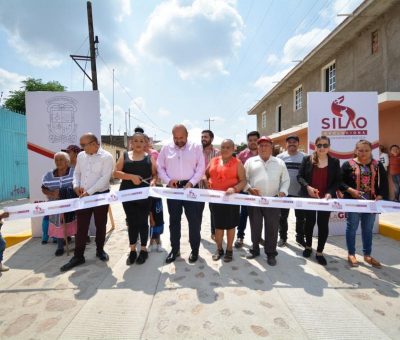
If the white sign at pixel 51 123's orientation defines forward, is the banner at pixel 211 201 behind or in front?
in front

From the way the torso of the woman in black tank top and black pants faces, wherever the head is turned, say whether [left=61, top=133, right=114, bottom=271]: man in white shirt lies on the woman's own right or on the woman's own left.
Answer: on the woman's own right

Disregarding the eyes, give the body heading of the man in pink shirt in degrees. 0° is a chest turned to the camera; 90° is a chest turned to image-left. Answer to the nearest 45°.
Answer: approximately 0°

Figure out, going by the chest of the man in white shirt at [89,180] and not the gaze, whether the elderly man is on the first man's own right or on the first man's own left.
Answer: on the first man's own left

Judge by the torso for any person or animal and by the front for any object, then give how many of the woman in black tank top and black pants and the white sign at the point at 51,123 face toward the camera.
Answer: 2

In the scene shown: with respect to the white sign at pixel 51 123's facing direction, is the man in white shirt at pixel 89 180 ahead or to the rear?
ahead

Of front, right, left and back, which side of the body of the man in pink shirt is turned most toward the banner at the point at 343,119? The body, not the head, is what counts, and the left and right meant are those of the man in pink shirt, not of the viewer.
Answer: left

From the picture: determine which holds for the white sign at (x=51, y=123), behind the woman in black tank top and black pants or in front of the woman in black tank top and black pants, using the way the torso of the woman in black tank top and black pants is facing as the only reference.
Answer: behind

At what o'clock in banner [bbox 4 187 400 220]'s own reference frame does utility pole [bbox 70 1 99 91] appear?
The utility pole is roughly at 5 o'clock from the banner.

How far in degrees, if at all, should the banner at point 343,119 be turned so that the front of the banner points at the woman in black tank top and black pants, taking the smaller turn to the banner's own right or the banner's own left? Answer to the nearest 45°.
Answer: approximately 45° to the banner's own right
